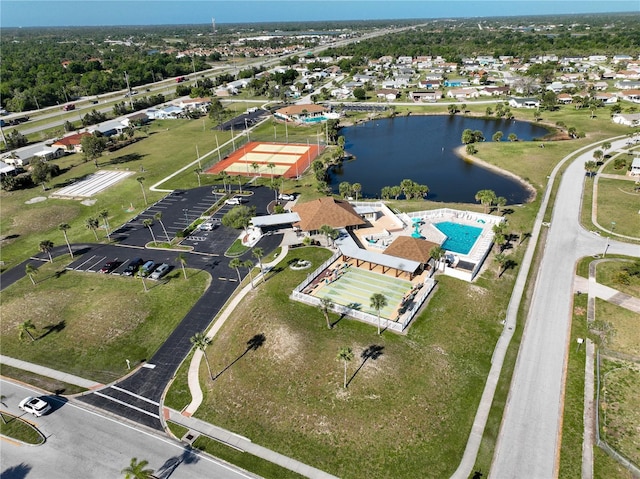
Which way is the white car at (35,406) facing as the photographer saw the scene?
facing away from the viewer and to the left of the viewer
